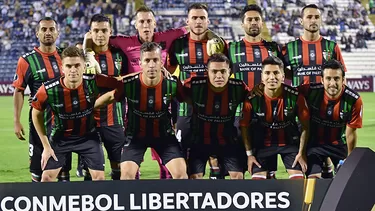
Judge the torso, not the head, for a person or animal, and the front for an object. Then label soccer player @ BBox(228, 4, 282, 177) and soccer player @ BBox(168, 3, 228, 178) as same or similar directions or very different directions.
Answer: same or similar directions

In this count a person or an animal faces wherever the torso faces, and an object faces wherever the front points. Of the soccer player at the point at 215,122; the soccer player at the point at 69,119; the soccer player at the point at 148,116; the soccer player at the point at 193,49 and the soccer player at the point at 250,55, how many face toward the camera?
5

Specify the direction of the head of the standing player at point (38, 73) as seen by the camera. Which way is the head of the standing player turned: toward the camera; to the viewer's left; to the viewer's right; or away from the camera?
toward the camera

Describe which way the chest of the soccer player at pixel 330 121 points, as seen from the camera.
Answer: toward the camera

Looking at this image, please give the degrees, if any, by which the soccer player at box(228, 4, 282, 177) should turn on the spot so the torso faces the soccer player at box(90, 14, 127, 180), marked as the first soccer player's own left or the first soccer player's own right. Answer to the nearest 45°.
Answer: approximately 90° to the first soccer player's own right

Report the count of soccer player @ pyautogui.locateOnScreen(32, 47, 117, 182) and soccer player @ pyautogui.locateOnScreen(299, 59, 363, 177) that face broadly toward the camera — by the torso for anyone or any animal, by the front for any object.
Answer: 2

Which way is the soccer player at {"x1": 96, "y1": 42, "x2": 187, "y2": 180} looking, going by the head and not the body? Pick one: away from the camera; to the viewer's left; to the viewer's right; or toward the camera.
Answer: toward the camera

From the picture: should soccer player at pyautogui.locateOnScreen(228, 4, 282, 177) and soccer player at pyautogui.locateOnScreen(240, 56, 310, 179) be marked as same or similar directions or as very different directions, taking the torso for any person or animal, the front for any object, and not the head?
same or similar directions

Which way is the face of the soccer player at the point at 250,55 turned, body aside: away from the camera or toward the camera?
toward the camera

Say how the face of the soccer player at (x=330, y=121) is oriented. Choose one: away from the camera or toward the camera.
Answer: toward the camera

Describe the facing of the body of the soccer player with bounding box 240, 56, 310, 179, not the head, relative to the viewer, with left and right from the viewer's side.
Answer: facing the viewer

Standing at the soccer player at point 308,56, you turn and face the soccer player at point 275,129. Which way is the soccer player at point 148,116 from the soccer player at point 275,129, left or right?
right

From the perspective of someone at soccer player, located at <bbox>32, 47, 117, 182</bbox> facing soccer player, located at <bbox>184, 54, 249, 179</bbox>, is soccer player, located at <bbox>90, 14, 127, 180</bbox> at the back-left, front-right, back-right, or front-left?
front-left

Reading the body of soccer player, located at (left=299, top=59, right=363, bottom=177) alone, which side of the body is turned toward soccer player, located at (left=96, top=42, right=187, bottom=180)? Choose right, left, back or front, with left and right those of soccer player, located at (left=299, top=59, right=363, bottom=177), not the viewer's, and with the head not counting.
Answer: right

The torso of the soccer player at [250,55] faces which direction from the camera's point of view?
toward the camera

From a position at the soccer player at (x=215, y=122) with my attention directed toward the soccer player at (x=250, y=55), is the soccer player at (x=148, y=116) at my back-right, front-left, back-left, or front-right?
back-left
